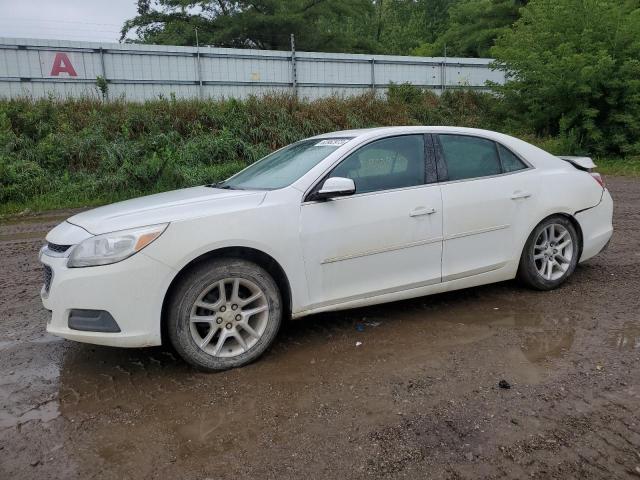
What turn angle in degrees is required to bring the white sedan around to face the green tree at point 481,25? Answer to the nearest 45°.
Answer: approximately 135° to its right

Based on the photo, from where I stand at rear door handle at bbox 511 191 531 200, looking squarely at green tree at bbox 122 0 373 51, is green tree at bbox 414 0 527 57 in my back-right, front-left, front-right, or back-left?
front-right

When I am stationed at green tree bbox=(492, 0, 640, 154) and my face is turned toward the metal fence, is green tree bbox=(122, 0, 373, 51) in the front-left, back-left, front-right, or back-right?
front-right

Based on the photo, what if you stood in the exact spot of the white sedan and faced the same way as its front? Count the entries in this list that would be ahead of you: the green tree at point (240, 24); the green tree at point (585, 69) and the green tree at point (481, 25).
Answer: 0

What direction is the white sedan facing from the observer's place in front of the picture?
facing the viewer and to the left of the viewer

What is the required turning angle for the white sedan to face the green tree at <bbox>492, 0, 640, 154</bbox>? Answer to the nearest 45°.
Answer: approximately 180°

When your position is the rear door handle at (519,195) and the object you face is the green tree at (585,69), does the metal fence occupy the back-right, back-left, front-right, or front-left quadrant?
front-left

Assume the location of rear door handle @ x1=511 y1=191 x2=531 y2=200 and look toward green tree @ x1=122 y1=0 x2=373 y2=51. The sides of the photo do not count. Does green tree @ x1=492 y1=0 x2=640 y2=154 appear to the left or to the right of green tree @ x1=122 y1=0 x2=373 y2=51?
right

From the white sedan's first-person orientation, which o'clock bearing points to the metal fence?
The metal fence is roughly at 4 o'clock from the white sedan.

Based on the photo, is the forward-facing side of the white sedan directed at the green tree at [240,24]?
no
